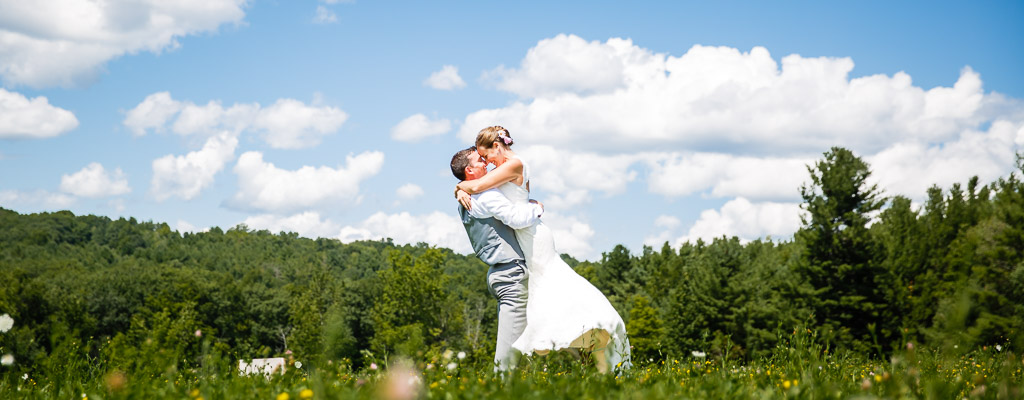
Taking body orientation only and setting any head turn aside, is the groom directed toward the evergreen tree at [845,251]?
no

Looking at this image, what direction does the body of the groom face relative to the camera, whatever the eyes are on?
to the viewer's right

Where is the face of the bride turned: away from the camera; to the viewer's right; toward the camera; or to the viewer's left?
to the viewer's left

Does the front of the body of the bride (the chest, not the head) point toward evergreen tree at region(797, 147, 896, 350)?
no

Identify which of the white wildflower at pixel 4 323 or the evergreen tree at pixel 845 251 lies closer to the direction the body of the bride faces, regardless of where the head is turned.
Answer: the white wildflower

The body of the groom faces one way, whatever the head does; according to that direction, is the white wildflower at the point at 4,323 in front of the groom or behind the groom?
behind

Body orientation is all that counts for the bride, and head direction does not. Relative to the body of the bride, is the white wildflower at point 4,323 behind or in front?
in front

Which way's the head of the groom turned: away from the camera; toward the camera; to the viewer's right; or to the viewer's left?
to the viewer's right

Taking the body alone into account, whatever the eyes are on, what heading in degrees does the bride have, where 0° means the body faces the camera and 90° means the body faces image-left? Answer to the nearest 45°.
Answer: approximately 90°
